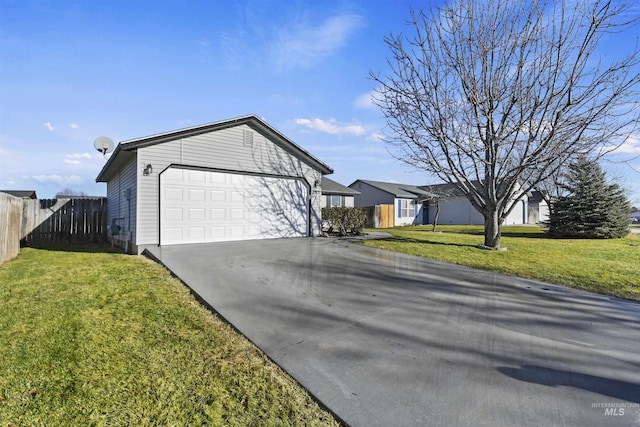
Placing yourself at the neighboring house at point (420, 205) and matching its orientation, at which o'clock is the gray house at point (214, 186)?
The gray house is roughly at 2 o'clock from the neighboring house.

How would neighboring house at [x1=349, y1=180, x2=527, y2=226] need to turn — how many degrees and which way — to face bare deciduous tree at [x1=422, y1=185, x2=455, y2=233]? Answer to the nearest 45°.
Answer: approximately 45° to its right

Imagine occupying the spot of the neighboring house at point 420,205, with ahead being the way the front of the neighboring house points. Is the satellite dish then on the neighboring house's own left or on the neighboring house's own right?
on the neighboring house's own right

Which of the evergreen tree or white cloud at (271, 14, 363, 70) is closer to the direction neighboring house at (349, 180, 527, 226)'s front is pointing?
the evergreen tree

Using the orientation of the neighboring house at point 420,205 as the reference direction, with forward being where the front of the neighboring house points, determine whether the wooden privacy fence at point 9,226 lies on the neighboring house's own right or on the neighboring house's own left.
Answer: on the neighboring house's own right

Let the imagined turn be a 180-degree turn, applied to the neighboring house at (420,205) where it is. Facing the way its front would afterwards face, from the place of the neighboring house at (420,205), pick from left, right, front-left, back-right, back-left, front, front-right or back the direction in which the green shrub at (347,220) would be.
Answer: back-left

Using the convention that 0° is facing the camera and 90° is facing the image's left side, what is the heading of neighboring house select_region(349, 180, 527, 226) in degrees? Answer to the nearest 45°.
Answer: approximately 315°

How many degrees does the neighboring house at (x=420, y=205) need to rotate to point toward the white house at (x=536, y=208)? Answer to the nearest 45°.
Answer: approximately 90° to its left

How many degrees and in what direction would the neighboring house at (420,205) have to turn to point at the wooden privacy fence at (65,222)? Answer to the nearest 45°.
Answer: approximately 90° to its right

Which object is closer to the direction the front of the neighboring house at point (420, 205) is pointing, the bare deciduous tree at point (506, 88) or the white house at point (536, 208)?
the bare deciduous tree
